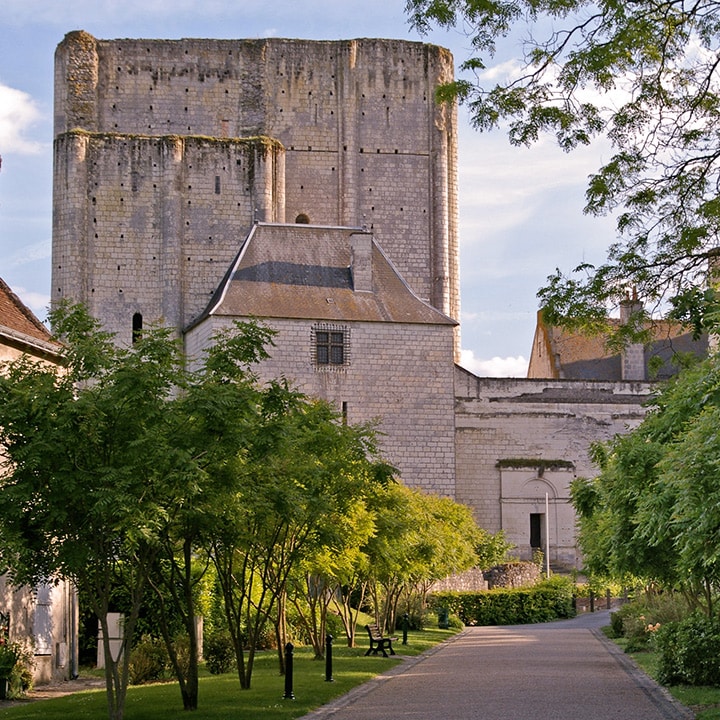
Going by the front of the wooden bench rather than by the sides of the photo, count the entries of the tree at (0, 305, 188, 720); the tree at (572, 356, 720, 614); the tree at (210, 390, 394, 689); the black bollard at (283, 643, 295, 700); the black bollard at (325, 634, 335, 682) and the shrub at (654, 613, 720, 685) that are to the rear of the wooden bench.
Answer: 0

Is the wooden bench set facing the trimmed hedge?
no

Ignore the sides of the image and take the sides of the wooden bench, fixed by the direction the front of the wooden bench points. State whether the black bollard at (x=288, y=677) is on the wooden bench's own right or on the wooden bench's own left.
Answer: on the wooden bench's own right

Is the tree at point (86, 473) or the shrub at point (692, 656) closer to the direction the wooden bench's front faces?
the shrub

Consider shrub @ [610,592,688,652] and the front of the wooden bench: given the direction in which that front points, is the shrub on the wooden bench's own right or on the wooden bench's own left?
on the wooden bench's own left

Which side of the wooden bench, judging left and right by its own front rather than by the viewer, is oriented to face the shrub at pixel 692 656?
front

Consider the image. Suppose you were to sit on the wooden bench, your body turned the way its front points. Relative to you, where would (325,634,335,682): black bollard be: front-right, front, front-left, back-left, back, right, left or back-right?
front-right

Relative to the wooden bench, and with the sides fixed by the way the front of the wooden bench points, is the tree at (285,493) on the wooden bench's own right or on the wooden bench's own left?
on the wooden bench's own right

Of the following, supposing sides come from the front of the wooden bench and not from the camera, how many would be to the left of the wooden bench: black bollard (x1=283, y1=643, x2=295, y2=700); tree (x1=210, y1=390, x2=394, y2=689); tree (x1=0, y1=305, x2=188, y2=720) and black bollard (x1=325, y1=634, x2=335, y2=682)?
0

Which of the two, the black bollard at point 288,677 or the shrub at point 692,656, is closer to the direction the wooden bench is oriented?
the shrub

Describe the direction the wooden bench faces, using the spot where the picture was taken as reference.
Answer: facing the viewer and to the right of the viewer

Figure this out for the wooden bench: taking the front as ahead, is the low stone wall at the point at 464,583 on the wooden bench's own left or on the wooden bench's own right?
on the wooden bench's own left

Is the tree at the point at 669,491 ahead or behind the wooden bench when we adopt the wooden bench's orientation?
ahead

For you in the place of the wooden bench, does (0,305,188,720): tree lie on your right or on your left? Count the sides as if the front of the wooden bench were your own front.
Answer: on your right
